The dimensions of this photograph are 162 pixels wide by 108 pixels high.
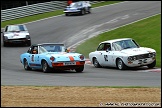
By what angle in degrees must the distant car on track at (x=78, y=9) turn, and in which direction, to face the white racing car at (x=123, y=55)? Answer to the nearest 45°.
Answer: approximately 45° to its left

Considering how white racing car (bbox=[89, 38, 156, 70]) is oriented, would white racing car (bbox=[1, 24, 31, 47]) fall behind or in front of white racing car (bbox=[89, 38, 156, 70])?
behind

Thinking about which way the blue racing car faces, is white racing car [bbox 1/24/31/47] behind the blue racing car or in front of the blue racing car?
behind

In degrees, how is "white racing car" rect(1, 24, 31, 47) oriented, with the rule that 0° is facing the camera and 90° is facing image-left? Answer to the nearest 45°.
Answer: approximately 0°

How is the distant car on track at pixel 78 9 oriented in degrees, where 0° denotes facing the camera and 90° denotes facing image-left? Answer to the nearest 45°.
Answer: approximately 45°

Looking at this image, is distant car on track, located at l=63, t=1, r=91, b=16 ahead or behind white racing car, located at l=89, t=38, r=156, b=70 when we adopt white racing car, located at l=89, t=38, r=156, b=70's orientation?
behind

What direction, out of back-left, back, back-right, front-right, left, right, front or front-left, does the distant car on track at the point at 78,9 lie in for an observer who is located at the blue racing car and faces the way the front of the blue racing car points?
back-left

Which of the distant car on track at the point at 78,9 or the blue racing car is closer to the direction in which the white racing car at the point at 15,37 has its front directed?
the blue racing car

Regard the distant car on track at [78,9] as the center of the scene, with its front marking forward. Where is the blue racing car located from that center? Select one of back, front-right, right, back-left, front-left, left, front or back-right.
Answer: front-left
